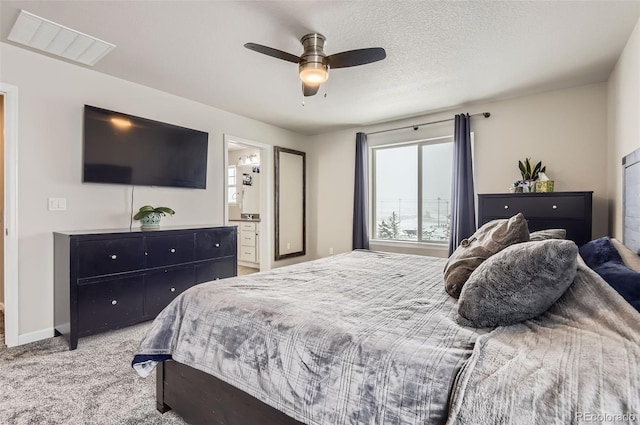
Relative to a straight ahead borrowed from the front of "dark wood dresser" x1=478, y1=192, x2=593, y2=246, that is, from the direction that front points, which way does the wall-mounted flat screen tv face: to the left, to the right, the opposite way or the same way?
to the left

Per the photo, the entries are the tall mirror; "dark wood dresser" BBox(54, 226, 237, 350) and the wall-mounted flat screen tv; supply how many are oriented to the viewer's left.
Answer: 0

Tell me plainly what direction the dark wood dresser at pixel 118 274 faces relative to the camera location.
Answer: facing the viewer and to the right of the viewer

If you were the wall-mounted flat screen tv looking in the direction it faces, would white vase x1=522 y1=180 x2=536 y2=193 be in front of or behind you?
in front

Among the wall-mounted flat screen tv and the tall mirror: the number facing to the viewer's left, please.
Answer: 0

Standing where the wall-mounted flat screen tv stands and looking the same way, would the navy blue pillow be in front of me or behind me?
in front

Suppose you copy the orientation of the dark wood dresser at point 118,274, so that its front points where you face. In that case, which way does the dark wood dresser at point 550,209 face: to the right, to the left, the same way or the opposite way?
to the right

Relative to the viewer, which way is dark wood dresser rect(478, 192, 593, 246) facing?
toward the camera

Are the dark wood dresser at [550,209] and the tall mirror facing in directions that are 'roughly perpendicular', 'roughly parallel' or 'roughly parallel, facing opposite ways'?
roughly perpendicular

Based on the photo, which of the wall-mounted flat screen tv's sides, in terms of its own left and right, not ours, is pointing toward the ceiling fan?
front

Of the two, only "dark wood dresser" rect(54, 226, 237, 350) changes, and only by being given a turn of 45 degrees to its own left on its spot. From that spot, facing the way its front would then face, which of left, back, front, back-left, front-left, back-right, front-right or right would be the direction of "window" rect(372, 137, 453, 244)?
front
